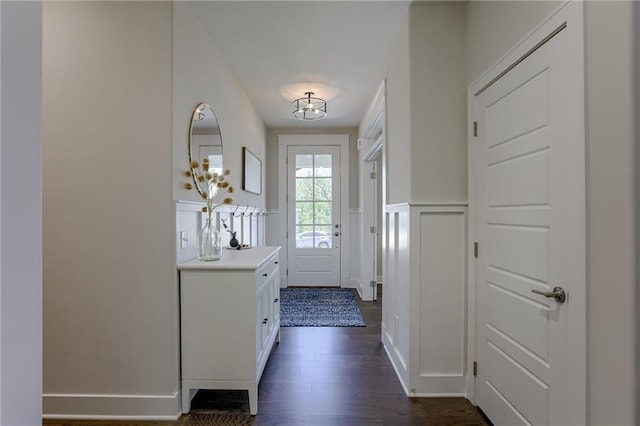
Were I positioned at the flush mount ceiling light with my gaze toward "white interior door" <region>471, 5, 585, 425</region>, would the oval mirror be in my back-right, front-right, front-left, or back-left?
front-right

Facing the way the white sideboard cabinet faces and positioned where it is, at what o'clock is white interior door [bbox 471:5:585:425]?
The white interior door is roughly at 1 o'clock from the white sideboard cabinet.

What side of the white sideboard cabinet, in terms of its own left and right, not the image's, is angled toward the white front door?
left

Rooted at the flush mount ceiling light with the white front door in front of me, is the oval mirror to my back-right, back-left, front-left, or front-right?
back-left

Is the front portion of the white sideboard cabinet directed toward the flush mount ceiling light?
no

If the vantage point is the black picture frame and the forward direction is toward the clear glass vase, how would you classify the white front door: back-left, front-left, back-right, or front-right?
back-left

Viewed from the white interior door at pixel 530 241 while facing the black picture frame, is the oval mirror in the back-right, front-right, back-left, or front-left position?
front-left

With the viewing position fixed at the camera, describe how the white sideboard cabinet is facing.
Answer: facing to the right of the viewer

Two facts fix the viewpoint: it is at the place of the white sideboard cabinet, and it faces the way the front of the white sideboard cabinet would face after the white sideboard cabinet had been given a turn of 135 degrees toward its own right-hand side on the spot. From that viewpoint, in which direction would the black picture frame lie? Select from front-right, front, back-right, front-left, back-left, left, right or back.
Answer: back-right

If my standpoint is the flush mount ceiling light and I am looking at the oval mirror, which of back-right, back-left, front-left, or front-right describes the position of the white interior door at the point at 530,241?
front-left
